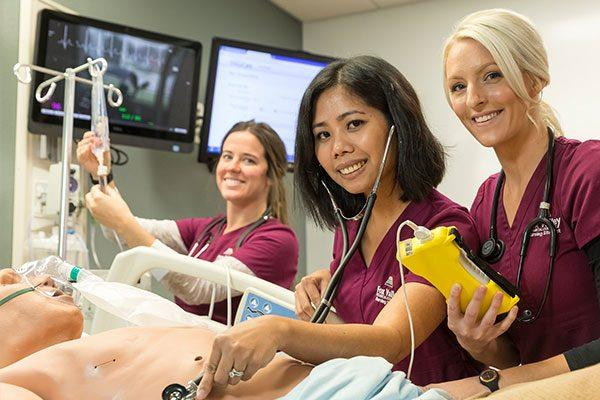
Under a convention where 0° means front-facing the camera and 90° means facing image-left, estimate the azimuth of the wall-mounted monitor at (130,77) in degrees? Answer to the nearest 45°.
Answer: approximately 315°

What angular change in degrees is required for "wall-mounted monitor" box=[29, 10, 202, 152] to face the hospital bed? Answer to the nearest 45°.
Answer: approximately 45° to its right

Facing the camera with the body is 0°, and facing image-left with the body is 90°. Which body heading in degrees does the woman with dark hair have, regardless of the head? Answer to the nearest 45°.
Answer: approximately 45°

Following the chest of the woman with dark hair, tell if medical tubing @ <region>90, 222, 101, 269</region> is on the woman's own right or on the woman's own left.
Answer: on the woman's own right

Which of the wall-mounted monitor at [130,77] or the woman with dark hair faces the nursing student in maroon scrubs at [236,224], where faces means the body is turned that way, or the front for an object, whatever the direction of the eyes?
the wall-mounted monitor

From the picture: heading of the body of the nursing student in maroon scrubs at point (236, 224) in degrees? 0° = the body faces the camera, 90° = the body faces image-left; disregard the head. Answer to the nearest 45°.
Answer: approximately 45°
